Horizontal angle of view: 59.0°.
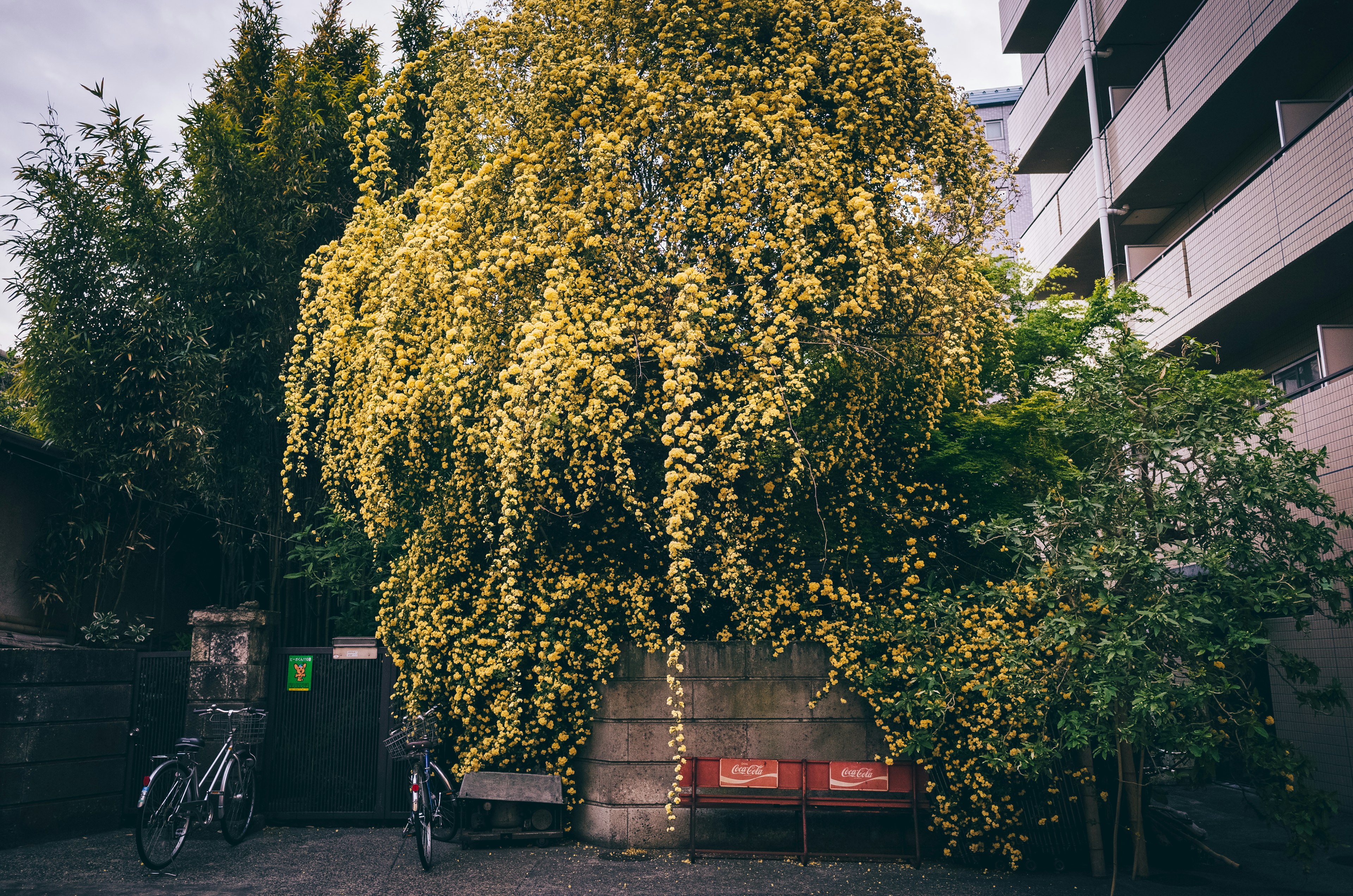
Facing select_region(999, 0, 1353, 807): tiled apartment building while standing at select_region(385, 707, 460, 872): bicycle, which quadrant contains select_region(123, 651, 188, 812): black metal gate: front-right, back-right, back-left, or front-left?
back-left

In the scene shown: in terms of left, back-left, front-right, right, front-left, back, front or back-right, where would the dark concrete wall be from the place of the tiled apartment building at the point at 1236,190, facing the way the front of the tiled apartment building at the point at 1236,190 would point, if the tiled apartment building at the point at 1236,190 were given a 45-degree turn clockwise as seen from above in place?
front-left

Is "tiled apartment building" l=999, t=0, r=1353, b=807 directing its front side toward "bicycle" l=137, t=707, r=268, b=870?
yes

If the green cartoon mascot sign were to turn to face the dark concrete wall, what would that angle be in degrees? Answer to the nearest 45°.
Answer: approximately 90° to its right

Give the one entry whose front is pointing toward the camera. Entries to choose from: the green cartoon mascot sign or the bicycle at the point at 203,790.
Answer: the green cartoon mascot sign

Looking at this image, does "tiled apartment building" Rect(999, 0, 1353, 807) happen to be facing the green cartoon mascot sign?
yes

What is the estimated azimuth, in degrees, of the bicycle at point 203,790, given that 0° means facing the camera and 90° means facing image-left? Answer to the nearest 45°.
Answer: approximately 225°

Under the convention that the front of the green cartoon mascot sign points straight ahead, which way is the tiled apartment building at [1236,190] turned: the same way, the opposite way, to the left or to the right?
to the right

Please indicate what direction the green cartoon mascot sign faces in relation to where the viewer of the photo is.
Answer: facing the viewer

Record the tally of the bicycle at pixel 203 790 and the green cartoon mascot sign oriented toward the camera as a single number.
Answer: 1

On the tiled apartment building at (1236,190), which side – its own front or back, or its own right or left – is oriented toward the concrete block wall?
front

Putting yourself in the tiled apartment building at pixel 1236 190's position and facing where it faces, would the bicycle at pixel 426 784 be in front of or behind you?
in front

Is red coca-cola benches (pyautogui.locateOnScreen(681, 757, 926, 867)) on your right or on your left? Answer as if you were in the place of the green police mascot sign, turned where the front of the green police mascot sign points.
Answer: on your left
